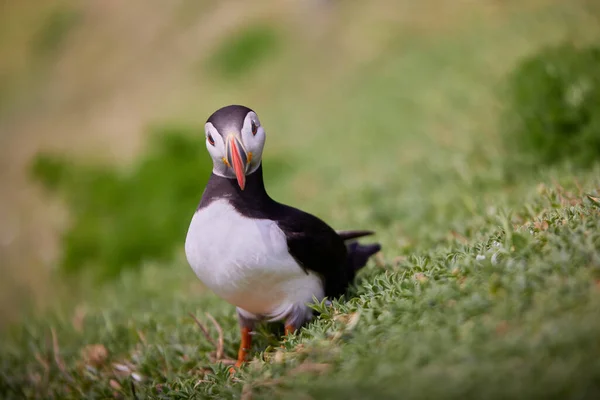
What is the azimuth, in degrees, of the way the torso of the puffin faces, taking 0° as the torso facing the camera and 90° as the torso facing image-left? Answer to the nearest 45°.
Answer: approximately 45°
